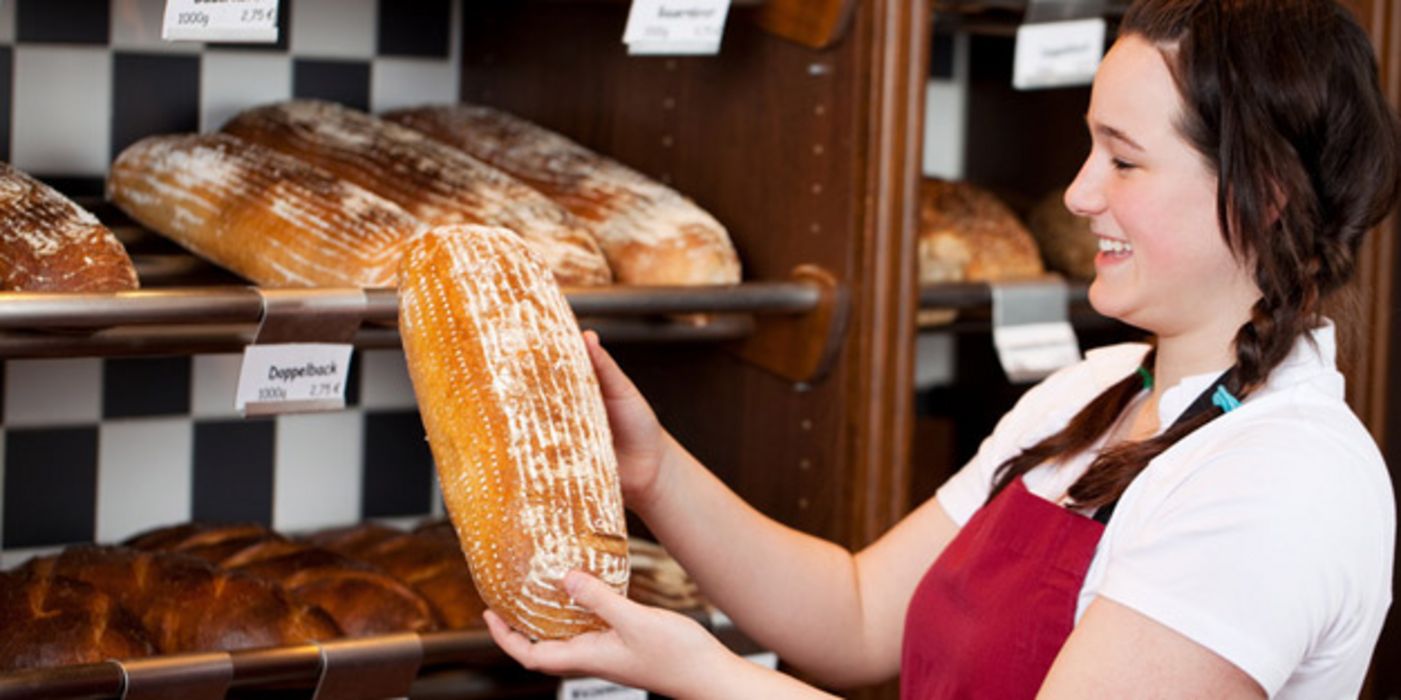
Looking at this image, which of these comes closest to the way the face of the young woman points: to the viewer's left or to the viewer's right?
to the viewer's left

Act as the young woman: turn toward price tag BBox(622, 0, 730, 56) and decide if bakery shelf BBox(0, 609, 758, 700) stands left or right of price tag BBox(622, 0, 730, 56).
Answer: left

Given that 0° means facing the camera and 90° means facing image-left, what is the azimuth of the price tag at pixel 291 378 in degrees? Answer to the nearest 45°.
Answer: approximately 0°

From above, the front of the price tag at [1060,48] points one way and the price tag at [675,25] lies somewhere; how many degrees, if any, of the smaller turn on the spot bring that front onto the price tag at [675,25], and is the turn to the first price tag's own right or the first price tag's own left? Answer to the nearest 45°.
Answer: approximately 45° to the first price tag's own right

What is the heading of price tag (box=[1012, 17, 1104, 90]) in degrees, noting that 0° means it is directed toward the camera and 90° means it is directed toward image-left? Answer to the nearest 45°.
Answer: approximately 0°

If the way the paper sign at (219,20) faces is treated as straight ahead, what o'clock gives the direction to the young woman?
The young woman is roughly at 10 o'clock from the paper sign.
